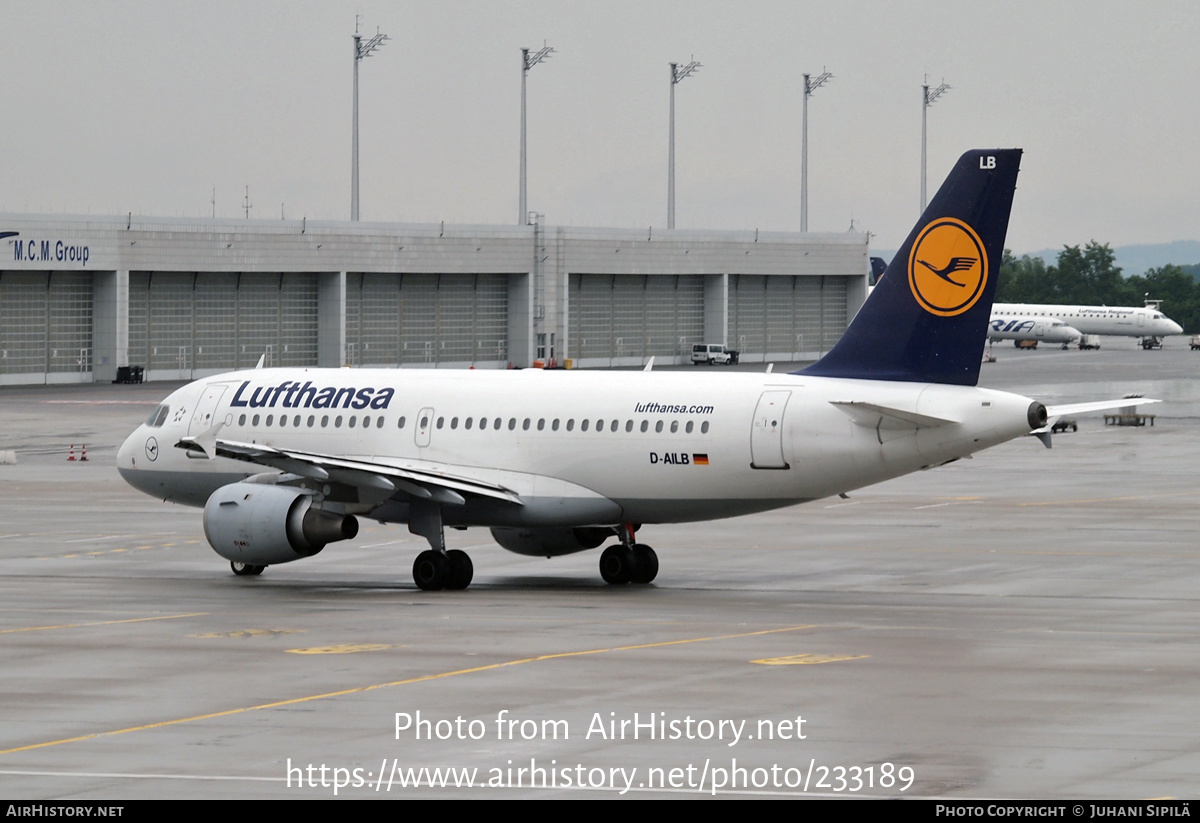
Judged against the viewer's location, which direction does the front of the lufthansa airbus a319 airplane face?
facing away from the viewer and to the left of the viewer
